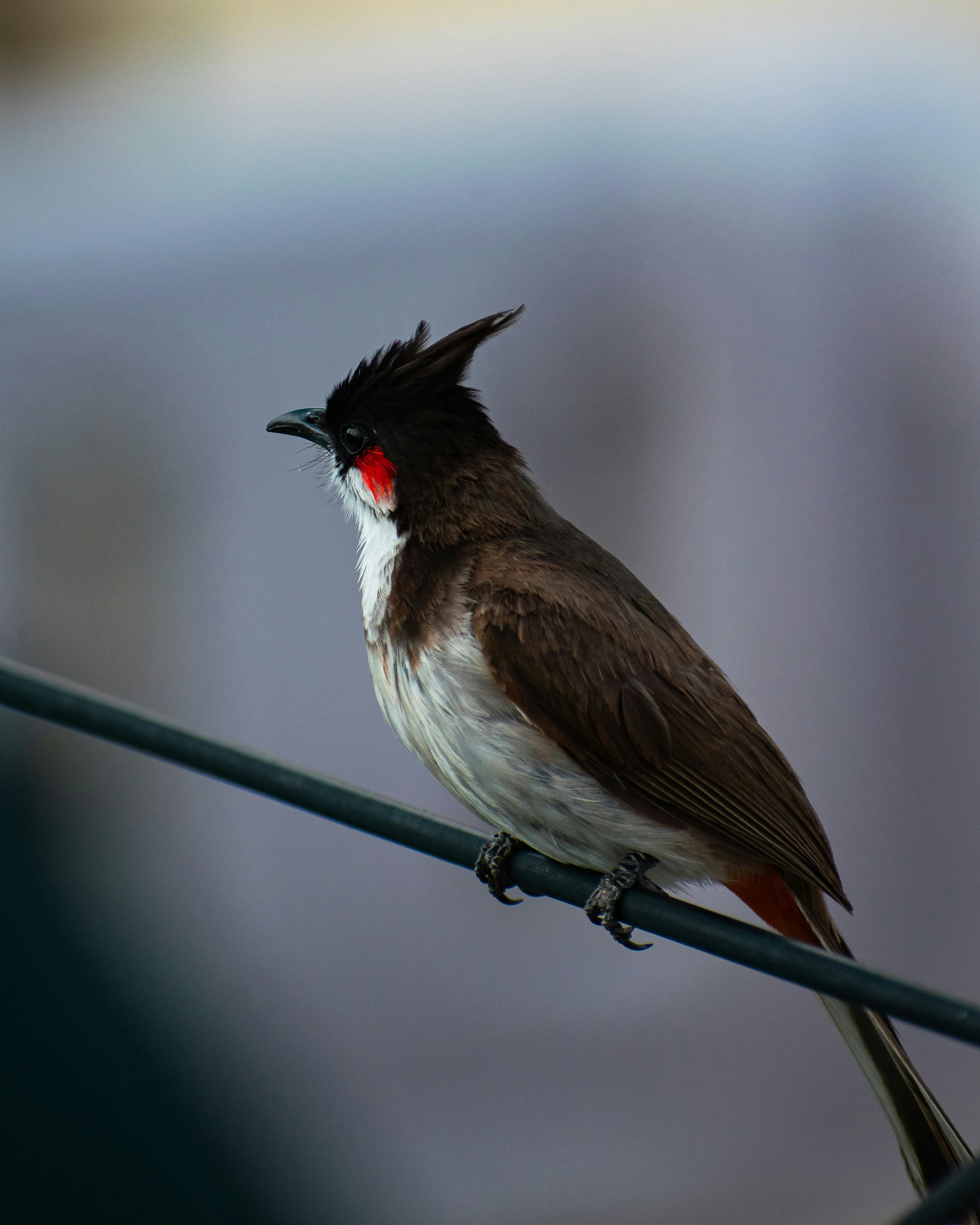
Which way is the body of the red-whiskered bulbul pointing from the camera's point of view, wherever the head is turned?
to the viewer's left
